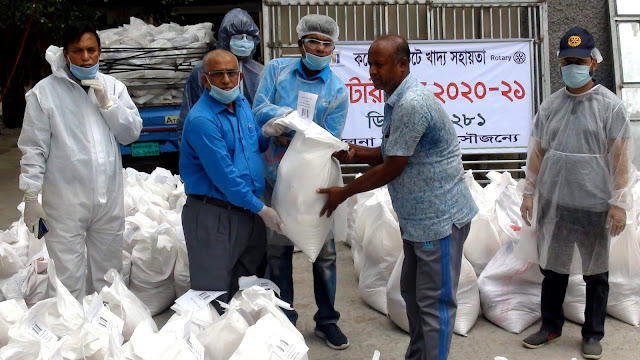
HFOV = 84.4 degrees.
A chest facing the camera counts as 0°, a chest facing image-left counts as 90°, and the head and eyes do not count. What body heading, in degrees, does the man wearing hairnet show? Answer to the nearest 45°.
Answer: approximately 0°

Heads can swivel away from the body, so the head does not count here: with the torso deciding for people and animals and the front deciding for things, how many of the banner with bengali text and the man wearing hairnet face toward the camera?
2
